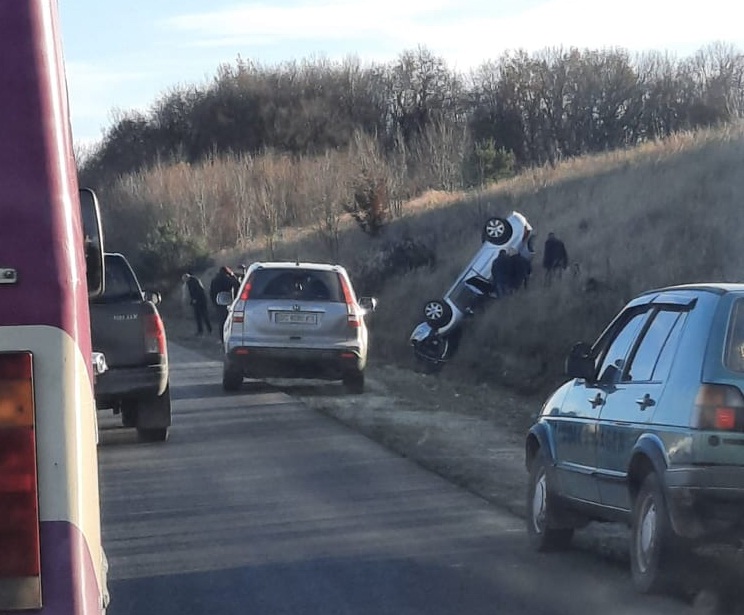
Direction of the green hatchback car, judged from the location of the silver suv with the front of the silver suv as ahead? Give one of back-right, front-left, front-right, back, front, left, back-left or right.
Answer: back

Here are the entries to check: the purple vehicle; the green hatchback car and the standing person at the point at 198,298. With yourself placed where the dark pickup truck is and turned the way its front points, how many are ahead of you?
1

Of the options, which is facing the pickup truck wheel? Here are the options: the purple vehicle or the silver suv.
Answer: the purple vehicle

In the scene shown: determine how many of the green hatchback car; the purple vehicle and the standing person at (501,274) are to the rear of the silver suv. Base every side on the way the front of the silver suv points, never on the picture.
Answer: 2

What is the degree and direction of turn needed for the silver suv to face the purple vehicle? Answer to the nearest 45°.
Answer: approximately 180°

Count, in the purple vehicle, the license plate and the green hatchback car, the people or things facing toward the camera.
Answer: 1

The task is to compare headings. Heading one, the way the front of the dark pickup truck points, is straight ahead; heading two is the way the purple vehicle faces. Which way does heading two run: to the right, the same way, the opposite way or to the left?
the same way

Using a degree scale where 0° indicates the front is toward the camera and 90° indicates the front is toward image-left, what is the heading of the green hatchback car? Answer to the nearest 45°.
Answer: approximately 135°

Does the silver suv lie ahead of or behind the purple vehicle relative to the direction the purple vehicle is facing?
ahead

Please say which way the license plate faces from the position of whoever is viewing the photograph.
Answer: facing the viewer

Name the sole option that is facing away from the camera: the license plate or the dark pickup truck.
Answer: the dark pickup truck

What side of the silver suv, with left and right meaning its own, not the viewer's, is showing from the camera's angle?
back

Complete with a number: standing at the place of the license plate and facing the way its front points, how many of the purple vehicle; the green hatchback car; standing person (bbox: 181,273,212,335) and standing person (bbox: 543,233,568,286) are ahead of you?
2

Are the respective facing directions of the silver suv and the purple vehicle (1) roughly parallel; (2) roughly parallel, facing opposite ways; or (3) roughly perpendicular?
roughly parallel

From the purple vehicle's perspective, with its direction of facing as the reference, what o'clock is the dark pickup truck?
The dark pickup truck is roughly at 12 o'clock from the purple vehicle.

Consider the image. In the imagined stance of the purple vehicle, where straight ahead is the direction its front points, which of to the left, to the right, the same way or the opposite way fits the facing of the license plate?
the opposite way

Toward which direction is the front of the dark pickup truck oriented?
away from the camera

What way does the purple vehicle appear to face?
away from the camera

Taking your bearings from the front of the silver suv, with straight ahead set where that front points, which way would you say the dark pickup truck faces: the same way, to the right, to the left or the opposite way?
the same way

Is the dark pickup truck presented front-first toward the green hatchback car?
no
